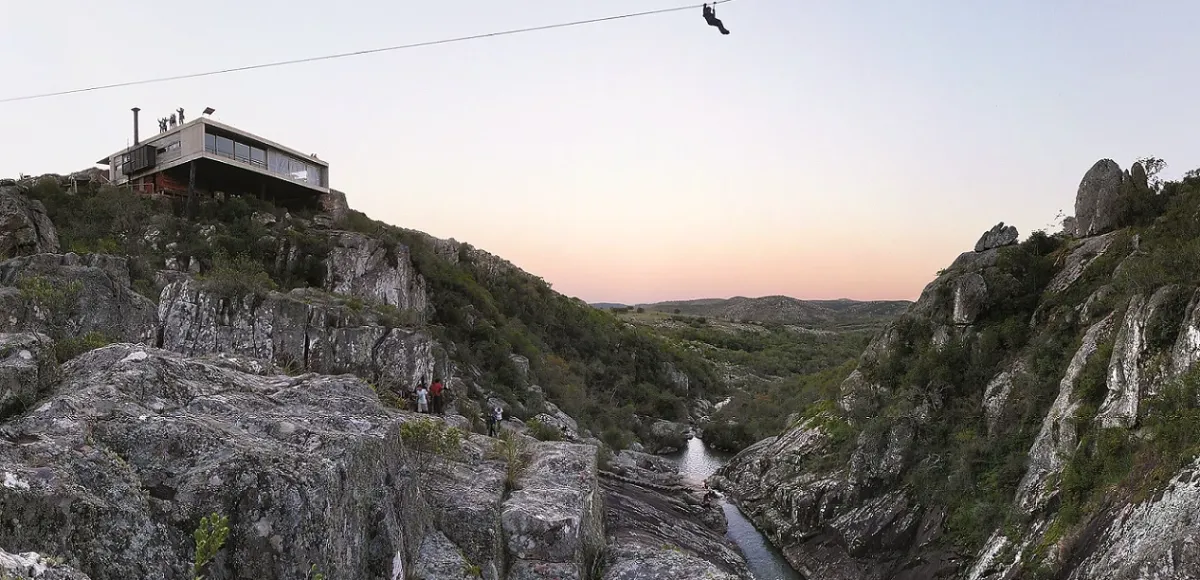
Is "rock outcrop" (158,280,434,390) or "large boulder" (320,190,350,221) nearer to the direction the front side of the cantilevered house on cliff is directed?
the rock outcrop

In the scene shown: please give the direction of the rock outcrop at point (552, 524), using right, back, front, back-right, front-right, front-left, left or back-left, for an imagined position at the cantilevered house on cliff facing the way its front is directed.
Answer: front-right

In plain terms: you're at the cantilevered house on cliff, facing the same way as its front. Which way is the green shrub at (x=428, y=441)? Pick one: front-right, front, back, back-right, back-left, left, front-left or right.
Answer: front-right

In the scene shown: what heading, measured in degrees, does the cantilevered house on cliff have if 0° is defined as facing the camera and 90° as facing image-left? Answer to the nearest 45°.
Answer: approximately 315°

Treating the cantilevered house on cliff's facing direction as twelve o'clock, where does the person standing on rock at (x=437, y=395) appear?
The person standing on rock is roughly at 1 o'clock from the cantilevered house on cliff.

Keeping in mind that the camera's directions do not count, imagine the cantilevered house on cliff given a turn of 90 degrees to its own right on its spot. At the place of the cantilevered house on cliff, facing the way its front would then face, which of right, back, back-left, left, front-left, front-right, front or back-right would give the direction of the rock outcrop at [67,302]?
front-left

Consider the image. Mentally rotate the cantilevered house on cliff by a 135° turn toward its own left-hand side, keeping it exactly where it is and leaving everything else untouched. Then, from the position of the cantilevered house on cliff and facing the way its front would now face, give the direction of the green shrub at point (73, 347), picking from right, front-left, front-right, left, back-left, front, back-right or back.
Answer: back

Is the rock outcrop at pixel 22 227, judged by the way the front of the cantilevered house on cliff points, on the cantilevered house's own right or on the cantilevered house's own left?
on the cantilevered house's own right

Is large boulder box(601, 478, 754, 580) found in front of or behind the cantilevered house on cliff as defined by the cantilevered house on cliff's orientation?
in front

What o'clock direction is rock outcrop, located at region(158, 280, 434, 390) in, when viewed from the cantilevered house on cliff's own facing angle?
The rock outcrop is roughly at 1 o'clock from the cantilevered house on cliff.

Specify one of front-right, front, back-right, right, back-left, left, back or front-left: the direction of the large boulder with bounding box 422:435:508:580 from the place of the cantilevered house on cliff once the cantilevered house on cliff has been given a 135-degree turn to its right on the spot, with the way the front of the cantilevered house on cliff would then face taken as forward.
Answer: left
